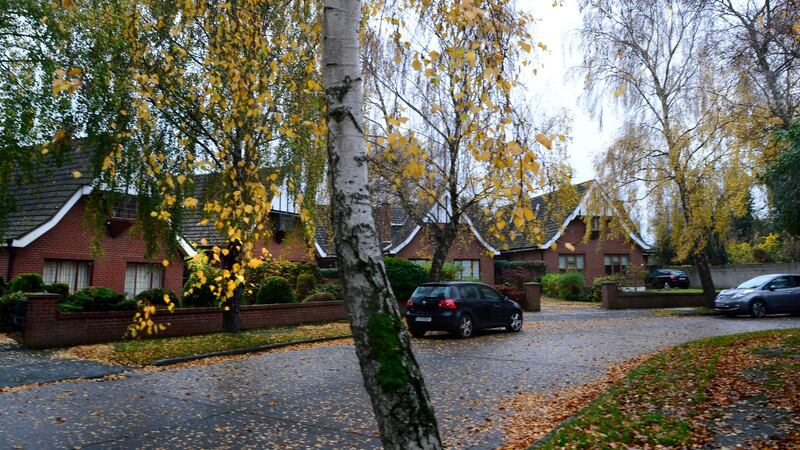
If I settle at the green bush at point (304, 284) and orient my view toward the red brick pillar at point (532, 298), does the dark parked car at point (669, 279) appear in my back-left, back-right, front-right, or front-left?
front-left

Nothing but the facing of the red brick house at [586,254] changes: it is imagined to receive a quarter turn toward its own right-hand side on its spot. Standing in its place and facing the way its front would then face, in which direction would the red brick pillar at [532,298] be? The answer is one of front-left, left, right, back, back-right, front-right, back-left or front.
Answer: left

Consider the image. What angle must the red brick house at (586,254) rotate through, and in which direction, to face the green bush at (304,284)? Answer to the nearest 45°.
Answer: approximately 45° to its right

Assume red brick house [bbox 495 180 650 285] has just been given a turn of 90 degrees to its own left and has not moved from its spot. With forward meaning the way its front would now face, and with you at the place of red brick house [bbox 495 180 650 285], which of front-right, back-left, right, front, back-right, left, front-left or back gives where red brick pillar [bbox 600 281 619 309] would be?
right

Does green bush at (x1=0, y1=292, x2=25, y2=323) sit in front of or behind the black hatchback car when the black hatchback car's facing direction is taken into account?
behind

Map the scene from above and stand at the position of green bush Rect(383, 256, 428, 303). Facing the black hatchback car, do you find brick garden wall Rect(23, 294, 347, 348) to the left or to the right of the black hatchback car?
right

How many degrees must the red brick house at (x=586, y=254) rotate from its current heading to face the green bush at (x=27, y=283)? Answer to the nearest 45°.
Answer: approximately 45° to its right

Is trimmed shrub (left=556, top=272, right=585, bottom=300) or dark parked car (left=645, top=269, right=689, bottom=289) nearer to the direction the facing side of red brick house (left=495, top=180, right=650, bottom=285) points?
the trimmed shrub

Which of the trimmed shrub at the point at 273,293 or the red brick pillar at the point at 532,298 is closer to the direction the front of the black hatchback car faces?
the red brick pillar

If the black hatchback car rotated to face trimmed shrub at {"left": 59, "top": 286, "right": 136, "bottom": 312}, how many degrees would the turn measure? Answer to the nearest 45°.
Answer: approximately 135° to its left

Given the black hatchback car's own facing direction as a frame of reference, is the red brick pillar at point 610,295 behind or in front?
in front

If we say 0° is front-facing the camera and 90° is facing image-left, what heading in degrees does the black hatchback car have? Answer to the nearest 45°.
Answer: approximately 225°

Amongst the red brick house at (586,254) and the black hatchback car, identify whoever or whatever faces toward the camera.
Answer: the red brick house

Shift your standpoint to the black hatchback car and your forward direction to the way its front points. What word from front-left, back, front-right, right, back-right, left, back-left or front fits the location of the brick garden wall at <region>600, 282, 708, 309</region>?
front

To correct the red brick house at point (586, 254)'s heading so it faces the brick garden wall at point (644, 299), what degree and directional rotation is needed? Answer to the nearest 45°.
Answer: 0° — it already faces it

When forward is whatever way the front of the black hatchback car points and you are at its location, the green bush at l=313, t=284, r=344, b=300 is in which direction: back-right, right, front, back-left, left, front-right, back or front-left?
left

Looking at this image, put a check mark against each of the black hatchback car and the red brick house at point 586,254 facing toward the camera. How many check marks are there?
1

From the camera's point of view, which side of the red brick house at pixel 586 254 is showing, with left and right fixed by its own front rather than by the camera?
front

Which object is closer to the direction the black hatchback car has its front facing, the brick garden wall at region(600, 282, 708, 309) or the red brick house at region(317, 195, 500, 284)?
the brick garden wall

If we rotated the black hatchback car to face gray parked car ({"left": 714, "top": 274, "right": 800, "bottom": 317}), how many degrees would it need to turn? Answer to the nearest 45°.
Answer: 0° — it already faces it
